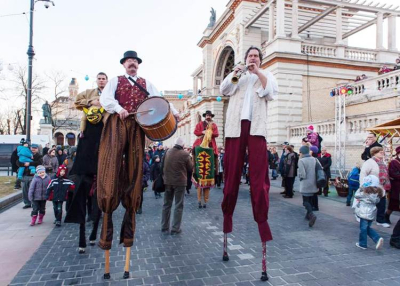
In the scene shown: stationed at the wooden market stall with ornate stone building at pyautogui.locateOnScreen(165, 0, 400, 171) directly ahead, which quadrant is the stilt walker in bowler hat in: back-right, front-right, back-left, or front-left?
back-left

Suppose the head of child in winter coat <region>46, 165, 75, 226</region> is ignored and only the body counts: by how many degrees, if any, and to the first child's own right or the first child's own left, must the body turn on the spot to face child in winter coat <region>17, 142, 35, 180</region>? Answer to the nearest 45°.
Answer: approximately 180°

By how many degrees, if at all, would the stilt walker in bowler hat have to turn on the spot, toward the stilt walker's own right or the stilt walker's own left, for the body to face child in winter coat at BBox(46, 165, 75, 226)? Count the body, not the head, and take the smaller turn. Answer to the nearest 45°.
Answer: approximately 135° to the stilt walker's own right

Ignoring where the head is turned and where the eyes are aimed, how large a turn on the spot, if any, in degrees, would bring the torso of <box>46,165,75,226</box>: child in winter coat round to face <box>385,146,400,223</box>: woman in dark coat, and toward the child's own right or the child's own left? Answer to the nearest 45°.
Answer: approximately 45° to the child's own left
